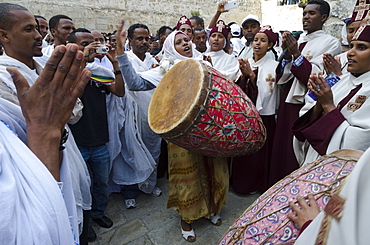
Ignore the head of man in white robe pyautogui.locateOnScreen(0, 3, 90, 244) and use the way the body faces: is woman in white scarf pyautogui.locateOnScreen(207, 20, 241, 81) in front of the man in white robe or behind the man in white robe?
in front

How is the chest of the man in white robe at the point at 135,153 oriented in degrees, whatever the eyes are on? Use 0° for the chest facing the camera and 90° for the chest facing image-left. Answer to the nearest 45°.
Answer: approximately 315°

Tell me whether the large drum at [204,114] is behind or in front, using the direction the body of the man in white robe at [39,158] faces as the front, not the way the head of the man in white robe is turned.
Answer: in front

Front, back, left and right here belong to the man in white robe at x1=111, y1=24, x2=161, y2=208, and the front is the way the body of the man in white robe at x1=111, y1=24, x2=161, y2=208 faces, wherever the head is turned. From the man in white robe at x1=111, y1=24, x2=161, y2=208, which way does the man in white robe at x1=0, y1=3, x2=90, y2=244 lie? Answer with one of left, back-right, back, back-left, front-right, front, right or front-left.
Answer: front-right

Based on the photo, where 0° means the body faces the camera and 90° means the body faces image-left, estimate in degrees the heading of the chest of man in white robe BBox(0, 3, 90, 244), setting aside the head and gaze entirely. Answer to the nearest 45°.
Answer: approximately 270°

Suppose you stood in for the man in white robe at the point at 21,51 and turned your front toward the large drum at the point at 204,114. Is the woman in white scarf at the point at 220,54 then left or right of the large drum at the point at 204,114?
left
